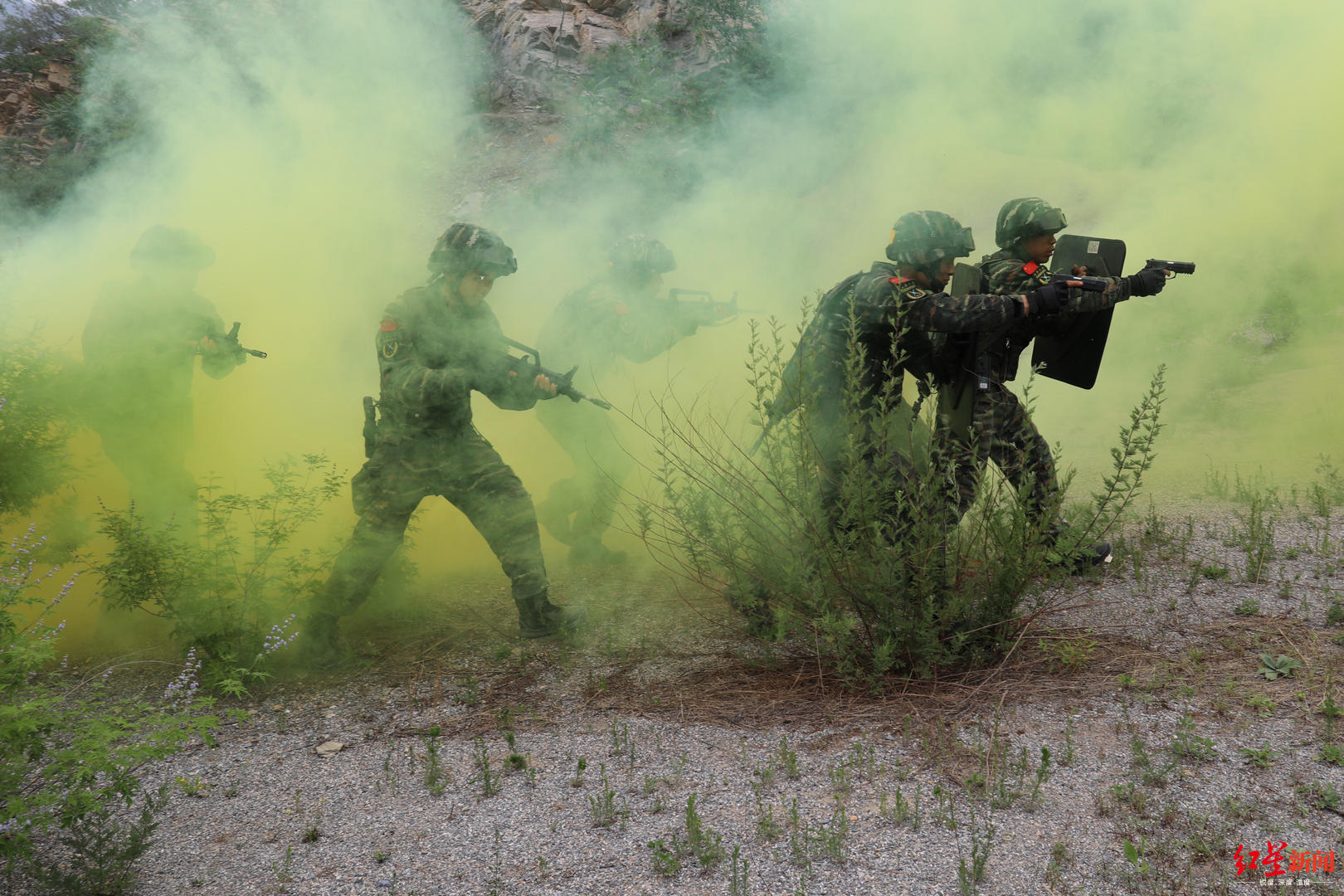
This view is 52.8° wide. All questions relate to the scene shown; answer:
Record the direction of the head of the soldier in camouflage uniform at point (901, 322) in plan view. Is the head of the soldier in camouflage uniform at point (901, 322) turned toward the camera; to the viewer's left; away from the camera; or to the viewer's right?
to the viewer's right

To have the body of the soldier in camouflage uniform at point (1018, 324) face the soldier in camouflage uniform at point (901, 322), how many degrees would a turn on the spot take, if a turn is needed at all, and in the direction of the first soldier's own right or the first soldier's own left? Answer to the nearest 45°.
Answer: approximately 135° to the first soldier's own right

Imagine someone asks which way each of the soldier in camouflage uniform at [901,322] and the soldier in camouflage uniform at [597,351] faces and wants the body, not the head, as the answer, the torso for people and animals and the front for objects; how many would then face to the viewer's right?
2

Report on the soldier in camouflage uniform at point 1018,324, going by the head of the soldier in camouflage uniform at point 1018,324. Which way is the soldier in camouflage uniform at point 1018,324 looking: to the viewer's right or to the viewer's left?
to the viewer's right

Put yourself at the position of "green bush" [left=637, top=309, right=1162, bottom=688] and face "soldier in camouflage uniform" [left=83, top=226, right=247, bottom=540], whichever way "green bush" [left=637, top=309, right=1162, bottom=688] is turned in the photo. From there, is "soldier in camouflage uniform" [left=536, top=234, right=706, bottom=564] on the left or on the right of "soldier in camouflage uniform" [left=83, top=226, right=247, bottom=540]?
right

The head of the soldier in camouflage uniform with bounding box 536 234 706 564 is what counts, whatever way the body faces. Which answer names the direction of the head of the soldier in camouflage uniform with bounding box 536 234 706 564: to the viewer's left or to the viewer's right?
to the viewer's right

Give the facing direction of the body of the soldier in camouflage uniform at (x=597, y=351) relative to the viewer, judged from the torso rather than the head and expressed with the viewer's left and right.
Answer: facing to the right of the viewer

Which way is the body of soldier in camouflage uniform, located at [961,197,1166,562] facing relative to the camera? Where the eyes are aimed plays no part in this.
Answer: to the viewer's right

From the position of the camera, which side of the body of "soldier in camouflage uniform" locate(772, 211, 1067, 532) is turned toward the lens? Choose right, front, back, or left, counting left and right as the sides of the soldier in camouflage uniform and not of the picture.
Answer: right

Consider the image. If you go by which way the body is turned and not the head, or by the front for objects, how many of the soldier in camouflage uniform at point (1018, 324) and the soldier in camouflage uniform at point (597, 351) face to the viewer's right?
2
